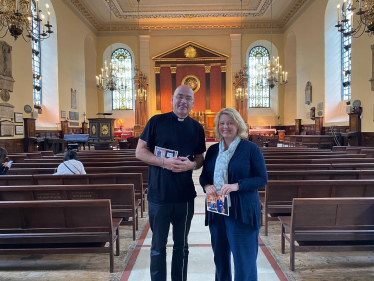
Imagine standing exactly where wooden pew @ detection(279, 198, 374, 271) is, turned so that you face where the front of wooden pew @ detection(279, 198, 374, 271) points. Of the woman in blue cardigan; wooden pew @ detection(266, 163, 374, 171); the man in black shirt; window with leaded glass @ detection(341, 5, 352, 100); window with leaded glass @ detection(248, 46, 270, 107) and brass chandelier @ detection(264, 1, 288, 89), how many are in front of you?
4

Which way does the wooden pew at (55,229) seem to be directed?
away from the camera

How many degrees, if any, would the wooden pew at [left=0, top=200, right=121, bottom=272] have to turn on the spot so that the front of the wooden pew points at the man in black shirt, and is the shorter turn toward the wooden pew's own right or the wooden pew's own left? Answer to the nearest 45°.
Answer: approximately 135° to the wooden pew's own right

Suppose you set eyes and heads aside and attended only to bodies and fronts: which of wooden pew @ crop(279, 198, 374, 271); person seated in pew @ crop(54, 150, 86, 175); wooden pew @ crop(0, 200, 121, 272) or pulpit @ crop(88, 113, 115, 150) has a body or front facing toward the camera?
the pulpit

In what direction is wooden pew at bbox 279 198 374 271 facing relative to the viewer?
away from the camera

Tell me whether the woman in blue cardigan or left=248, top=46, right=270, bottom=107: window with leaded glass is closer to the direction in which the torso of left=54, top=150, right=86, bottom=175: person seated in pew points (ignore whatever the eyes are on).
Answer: the window with leaded glass

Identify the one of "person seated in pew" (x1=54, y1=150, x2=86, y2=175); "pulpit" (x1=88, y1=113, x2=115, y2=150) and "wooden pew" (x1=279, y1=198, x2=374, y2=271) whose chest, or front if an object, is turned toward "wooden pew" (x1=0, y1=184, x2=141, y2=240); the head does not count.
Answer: the pulpit

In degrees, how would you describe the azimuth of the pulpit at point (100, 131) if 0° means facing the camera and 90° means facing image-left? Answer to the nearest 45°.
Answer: approximately 0°

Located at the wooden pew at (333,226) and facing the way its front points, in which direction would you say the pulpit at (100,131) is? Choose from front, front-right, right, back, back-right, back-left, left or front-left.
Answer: front-left

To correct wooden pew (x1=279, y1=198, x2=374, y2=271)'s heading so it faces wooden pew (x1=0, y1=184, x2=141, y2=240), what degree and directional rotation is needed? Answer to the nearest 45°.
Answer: approximately 90° to its left

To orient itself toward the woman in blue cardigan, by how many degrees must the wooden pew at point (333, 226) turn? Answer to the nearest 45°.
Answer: approximately 135° to its left

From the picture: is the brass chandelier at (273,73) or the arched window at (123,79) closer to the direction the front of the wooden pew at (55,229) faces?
the arched window

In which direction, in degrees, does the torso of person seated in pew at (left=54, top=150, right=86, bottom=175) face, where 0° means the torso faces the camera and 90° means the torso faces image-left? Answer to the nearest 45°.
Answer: approximately 180°
